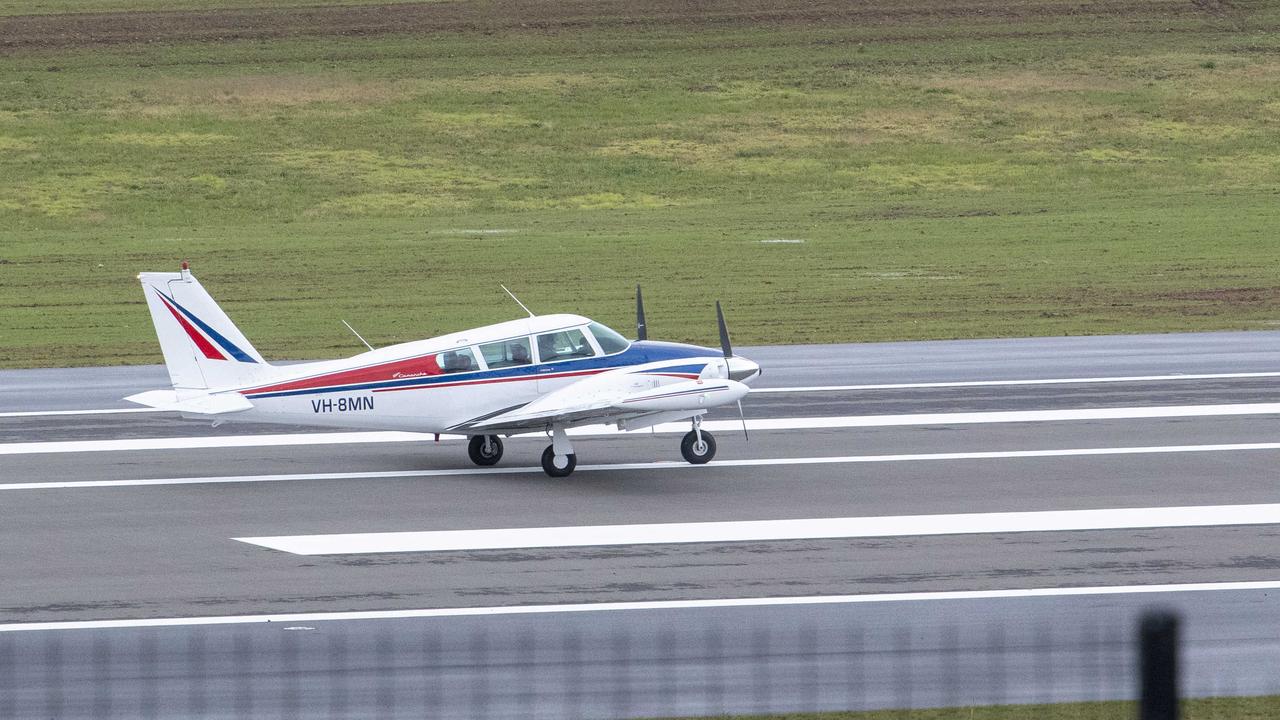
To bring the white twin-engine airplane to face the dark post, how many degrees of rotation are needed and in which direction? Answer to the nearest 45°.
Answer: approximately 90° to its right

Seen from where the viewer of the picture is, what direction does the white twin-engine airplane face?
facing to the right of the viewer
